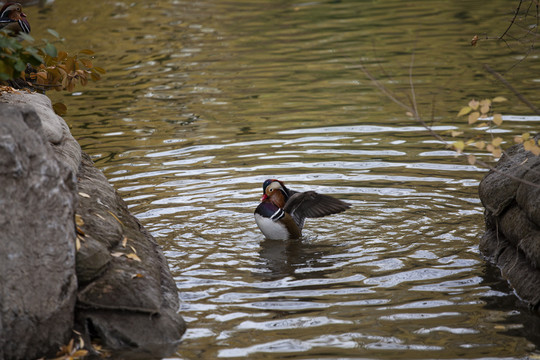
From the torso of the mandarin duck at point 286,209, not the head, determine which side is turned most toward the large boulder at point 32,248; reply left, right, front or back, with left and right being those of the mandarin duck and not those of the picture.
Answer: front

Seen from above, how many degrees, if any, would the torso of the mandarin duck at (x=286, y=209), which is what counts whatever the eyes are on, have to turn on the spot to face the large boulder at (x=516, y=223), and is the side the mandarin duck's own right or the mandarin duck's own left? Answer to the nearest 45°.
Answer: approximately 90° to the mandarin duck's own left

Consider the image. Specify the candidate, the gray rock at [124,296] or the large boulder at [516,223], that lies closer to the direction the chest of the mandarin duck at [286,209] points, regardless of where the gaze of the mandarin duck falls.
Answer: the gray rock

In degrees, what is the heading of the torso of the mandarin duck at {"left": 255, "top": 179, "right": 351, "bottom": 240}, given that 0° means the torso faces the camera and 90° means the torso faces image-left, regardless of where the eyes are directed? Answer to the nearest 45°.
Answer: approximately 45°

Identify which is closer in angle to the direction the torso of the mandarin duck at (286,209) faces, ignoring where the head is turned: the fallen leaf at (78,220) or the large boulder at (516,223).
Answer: the fallen leaf

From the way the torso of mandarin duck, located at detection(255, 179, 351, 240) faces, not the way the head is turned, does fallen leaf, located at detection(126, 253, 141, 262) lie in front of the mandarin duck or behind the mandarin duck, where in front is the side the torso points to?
in front

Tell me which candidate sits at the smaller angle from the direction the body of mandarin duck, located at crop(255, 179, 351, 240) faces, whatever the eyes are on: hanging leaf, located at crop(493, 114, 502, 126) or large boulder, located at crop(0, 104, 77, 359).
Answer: the large boulder

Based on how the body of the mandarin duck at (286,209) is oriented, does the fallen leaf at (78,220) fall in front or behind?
in front

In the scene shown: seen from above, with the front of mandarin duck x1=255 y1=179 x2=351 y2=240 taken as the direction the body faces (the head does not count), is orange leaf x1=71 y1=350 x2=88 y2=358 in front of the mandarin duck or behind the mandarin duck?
in front

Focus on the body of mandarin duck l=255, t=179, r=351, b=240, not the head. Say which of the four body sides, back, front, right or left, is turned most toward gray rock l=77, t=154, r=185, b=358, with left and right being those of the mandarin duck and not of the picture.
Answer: front
